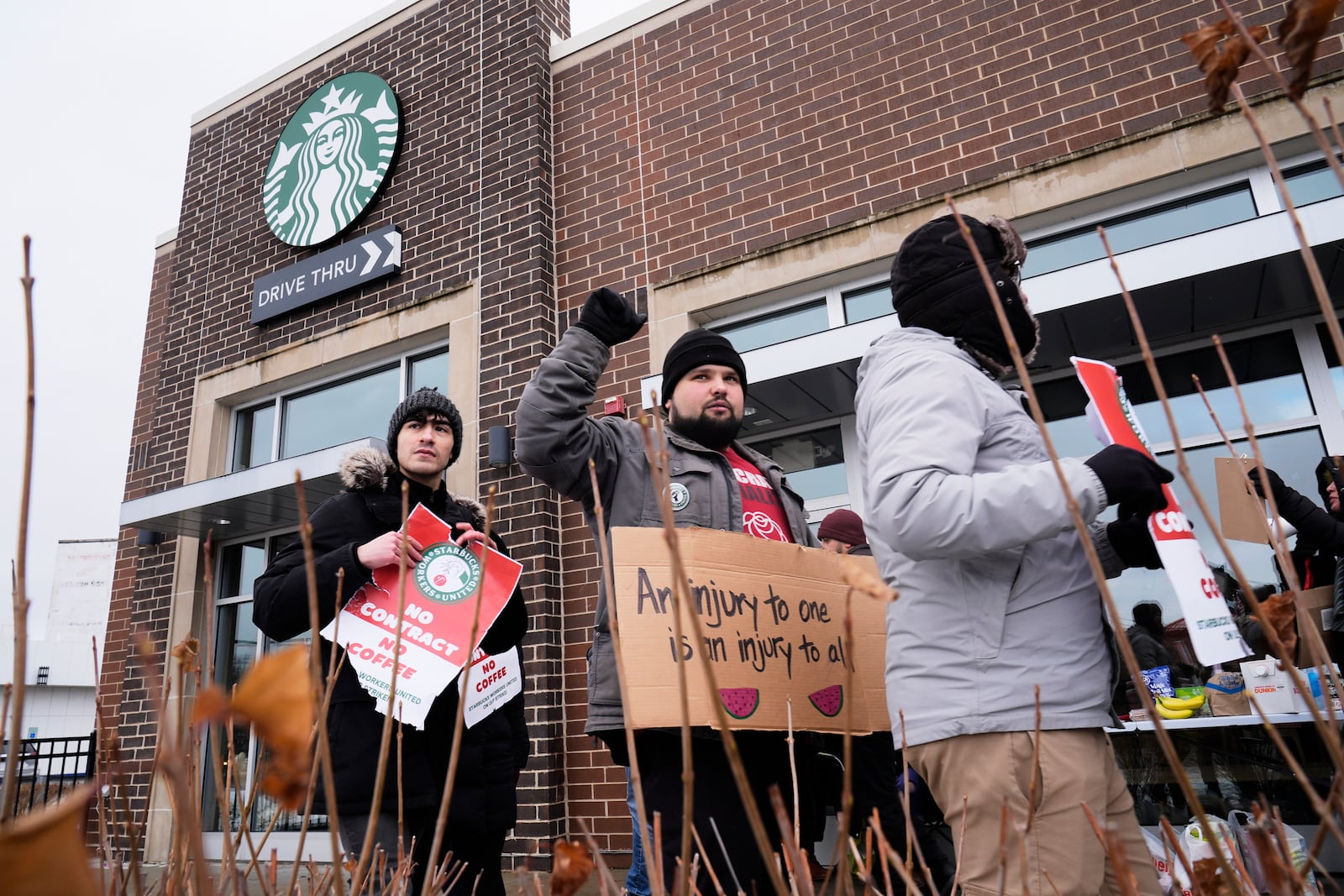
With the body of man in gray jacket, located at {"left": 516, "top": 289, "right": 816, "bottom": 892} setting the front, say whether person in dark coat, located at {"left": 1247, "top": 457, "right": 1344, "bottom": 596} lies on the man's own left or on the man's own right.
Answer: on the man's own left

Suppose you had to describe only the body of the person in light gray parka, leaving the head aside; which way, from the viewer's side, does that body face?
to the viewer's right

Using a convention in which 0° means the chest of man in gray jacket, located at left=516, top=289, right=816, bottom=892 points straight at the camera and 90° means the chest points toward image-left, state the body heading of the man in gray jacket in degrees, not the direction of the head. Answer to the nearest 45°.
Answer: approximately 315°

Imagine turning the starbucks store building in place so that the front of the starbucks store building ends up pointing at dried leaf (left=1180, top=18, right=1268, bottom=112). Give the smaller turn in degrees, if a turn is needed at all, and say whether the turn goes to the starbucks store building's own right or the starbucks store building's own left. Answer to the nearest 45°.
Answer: approximately 45° to the starbucks store building's own left

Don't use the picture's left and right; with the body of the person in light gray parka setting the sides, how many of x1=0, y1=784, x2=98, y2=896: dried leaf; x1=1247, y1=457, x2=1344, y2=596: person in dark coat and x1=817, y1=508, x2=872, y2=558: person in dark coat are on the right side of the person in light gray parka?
1

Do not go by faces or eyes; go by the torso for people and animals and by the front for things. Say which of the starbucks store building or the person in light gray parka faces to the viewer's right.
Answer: the person in light gray parka

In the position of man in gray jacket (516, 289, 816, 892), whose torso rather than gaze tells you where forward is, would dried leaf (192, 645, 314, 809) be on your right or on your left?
on your right

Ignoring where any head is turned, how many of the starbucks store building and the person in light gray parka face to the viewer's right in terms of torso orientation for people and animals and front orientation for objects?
1
